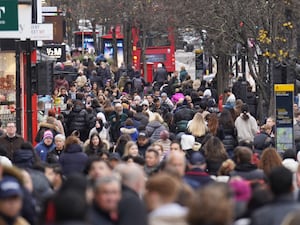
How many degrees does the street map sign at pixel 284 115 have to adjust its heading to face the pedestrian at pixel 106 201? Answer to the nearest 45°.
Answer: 0° — it already faces them

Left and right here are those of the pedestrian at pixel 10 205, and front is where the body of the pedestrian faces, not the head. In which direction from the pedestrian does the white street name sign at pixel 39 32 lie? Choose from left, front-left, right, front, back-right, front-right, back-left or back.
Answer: back

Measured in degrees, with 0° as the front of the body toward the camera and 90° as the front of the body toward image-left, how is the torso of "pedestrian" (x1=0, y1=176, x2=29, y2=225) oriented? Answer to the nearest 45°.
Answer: approximately 0°

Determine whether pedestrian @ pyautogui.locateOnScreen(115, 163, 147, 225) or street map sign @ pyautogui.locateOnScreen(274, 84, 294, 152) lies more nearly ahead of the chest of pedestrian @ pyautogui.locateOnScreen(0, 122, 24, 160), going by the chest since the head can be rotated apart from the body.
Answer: the pedestrian

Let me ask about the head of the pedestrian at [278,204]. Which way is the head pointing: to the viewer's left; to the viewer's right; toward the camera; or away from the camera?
away from the camera

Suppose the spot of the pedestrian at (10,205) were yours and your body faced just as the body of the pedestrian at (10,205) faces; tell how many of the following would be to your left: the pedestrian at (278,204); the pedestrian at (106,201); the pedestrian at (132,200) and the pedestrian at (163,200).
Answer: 4

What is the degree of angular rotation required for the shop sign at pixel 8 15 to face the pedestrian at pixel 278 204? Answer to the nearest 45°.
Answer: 0° — it already faces them

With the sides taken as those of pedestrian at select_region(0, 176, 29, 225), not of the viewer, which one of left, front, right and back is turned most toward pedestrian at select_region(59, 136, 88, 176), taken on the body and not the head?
back
